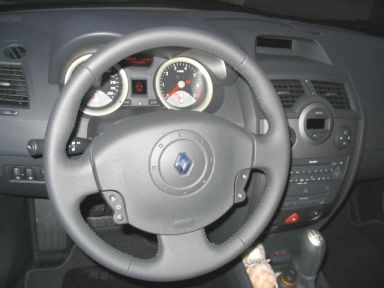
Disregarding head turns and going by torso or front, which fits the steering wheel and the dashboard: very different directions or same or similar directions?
same or similar directions

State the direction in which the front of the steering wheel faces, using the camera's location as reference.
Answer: facing the viewer

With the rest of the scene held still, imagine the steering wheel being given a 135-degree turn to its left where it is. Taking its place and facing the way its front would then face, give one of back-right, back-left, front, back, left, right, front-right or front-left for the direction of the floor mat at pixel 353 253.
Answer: front

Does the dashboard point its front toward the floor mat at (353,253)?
no

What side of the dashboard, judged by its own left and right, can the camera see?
front

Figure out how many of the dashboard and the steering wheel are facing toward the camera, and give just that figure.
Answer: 2
